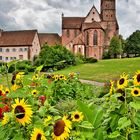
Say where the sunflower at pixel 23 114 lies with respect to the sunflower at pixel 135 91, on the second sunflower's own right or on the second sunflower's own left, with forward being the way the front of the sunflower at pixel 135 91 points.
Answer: on the second sunflower's own right

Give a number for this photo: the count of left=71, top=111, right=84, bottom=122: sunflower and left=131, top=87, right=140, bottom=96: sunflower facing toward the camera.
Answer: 2

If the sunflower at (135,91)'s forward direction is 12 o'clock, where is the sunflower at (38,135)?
the sunflower at (38,135) is roughly at 2 o'clock from the sunflower at (135,91).

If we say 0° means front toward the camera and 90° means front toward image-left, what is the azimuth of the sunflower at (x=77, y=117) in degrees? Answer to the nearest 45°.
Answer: approximately 0°

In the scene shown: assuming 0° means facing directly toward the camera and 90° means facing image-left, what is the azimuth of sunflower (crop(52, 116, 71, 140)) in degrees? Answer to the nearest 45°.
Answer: approximately 45°
